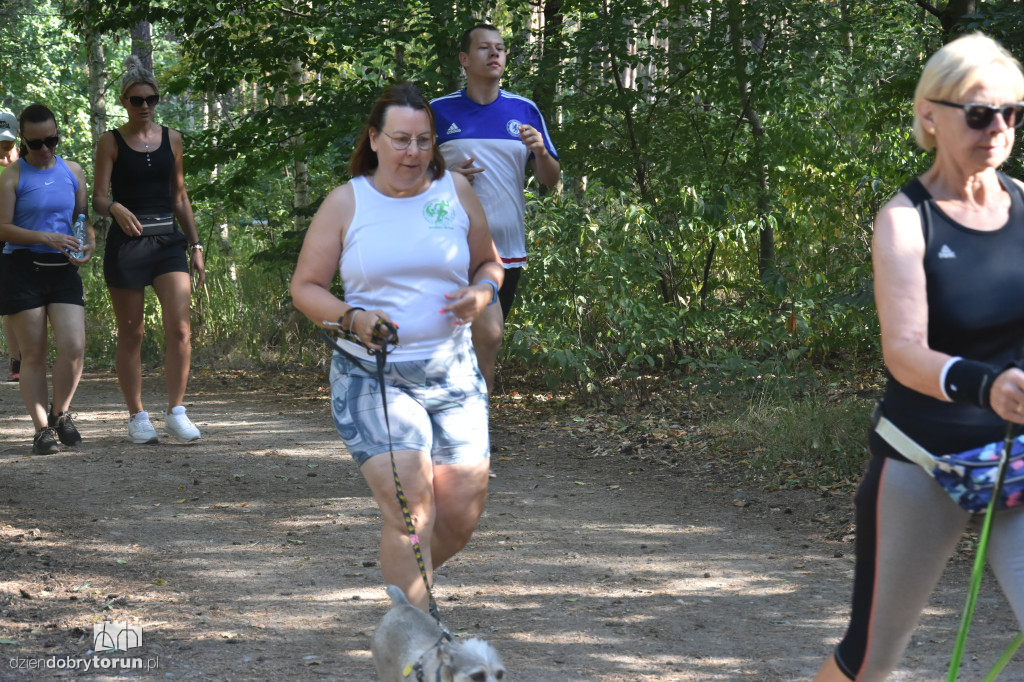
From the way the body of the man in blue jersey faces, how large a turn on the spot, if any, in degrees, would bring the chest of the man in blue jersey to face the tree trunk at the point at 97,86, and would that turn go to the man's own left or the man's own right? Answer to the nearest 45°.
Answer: approximately 135° to the man's own right

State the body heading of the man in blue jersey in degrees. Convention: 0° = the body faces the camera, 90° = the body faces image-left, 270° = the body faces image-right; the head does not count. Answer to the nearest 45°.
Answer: approximately 0°

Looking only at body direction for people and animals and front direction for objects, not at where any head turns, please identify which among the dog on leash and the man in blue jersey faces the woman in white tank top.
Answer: the man in blue jersey

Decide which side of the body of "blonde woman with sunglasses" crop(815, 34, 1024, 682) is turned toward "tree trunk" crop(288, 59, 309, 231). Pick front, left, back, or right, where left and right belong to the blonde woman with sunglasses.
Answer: back

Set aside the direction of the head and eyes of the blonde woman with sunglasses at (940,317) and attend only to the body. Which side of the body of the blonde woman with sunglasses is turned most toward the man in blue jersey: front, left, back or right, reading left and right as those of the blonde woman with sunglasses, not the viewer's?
back

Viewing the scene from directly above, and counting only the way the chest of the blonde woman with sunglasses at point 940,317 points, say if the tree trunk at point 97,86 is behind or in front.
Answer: behind
